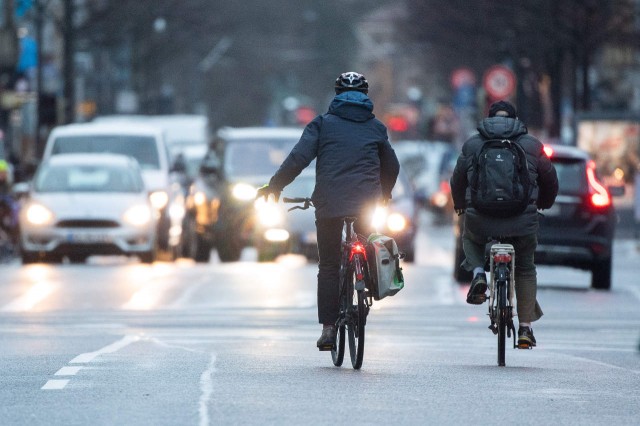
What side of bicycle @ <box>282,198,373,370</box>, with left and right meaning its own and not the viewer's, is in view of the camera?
back

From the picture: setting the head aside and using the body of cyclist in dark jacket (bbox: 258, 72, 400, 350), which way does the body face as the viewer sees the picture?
away from the camera

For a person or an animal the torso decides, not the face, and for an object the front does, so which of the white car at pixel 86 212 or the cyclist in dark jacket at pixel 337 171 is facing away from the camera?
the cyclist in dark jacket

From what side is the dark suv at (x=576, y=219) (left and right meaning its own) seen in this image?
back

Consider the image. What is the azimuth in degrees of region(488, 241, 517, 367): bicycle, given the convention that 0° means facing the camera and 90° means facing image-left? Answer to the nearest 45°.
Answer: approximately 180°

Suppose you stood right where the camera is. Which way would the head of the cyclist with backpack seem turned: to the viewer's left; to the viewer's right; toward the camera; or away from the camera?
away from the camera

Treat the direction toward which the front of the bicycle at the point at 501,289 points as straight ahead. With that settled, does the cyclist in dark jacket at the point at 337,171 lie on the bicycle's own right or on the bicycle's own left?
on the bicycle's own left

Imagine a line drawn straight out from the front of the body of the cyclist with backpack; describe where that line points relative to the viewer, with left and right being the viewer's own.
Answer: facing away from the viewer

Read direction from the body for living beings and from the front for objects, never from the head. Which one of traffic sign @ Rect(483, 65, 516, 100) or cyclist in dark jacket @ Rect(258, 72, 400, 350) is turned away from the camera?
the cyclist in dark jacket

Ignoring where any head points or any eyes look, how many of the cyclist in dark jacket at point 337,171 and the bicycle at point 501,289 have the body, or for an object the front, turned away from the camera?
2

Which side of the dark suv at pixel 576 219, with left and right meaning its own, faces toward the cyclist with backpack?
back

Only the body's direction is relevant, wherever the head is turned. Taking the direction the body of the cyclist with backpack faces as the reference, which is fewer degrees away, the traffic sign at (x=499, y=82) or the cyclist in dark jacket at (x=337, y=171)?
the traffic sign

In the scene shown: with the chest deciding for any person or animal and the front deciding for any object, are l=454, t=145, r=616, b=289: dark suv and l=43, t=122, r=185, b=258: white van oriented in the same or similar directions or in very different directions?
very different directions
